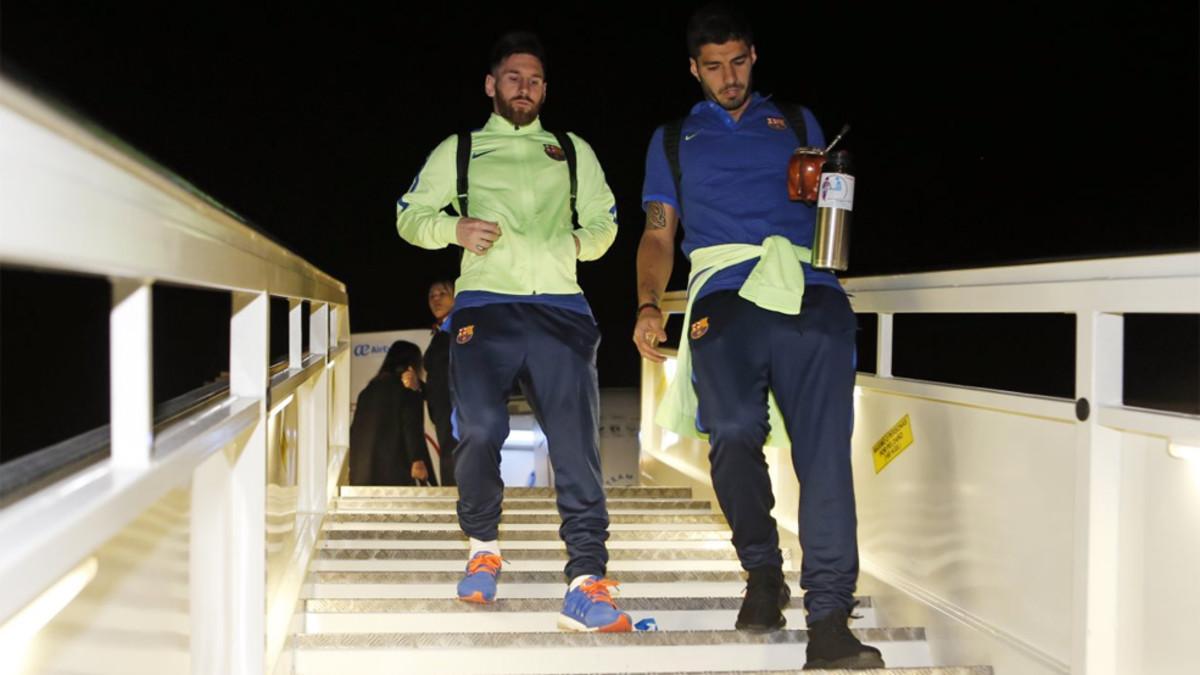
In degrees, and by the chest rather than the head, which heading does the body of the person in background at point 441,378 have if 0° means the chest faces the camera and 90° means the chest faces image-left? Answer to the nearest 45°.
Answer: approximately 45°

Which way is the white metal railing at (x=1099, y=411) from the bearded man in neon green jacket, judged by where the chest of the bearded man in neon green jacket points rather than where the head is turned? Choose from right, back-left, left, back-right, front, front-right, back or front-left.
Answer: front-left

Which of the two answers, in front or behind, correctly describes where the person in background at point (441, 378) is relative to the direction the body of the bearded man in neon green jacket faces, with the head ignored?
behind

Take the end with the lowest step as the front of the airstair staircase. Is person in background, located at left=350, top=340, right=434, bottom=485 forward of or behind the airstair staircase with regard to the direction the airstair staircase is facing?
behind

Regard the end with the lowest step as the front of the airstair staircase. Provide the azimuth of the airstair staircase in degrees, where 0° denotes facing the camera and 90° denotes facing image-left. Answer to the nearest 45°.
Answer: approximately 0°

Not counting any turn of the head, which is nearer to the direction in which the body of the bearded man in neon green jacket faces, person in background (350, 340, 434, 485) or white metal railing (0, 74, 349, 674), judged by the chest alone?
the white metal railing

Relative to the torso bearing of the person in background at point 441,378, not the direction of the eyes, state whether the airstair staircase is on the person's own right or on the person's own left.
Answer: on the person's own left

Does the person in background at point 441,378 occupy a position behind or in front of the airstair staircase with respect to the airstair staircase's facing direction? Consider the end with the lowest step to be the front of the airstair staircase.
behind

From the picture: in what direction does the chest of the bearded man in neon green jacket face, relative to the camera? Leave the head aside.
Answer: toward the camera

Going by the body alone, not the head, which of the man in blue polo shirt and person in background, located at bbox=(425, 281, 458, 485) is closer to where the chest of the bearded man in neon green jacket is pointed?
the man in blue polo shirt

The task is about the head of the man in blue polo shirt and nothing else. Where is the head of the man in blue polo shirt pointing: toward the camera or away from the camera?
toward the camera

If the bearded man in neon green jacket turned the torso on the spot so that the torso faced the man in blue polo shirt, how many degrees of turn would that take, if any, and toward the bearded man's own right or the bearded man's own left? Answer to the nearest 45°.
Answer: approximately 45° to the bearded man's own left
